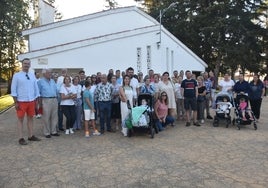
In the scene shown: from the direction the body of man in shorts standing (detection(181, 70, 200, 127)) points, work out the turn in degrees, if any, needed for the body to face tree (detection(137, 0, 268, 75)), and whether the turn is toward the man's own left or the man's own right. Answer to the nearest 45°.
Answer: approximately 180°

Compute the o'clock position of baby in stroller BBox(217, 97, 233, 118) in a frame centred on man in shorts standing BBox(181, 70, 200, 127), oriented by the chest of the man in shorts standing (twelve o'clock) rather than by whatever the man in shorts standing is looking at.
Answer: The baby in stroller is roughly at 9 o'clock from the man in shorts standing.

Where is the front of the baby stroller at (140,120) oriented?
toward the camera

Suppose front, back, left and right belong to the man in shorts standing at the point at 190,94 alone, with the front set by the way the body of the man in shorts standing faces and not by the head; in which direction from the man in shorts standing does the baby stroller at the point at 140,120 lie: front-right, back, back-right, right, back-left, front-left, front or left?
front-right

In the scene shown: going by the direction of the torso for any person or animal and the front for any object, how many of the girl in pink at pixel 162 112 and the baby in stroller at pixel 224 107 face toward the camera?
2

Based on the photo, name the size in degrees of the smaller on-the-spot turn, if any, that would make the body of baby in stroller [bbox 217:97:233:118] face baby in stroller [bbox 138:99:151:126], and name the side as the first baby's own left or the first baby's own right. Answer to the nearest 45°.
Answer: approximately 45° to the first baby's own right

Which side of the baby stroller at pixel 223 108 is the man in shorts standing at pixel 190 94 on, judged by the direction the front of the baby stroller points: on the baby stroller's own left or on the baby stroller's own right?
on the baby stroller's own right

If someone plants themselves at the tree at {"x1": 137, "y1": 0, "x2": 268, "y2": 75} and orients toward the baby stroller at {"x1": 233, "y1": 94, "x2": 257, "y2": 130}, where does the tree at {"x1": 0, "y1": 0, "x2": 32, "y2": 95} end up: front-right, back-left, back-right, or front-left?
front-right

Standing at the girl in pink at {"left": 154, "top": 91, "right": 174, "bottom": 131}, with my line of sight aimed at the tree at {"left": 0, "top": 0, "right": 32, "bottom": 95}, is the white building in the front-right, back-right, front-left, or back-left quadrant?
front-right

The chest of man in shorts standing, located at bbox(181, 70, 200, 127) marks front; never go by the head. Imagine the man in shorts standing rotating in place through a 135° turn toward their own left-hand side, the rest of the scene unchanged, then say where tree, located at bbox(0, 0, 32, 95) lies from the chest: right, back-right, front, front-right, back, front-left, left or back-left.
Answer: left

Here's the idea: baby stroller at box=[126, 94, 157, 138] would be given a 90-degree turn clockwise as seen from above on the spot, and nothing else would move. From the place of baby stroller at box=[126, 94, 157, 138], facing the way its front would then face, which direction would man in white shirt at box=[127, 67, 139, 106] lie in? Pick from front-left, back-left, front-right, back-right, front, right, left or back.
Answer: right

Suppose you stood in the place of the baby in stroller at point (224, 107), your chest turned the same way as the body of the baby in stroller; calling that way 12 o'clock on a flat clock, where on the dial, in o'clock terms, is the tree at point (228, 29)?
The tree is roughly at 6 o'clock from the baby in stroller.

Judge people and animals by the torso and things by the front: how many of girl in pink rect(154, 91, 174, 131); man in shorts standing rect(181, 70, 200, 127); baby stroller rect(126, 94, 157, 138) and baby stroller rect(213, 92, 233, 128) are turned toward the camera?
4

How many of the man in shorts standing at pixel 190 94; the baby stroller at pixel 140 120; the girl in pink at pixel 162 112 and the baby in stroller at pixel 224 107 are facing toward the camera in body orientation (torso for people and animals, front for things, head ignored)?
4

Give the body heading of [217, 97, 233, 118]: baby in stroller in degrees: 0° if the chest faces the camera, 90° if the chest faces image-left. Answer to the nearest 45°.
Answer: approximately 0°

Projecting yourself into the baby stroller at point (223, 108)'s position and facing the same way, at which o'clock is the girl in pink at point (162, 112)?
The girl in pink is roughly at 2 o'clock from the baby stroller.

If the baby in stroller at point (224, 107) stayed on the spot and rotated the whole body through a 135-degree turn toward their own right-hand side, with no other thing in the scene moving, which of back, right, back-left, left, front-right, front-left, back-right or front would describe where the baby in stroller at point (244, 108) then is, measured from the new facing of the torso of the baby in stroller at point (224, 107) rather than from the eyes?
back-right
